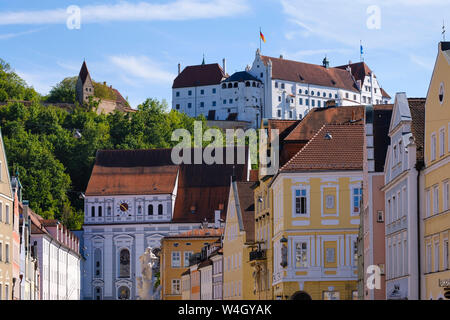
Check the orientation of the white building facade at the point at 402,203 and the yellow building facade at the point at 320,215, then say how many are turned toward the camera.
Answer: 1

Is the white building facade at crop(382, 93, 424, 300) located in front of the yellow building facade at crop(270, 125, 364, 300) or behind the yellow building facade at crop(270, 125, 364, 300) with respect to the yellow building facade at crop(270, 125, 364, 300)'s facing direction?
in front

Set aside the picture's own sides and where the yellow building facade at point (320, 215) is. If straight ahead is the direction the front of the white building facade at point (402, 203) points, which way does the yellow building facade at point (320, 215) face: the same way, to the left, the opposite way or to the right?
to the left

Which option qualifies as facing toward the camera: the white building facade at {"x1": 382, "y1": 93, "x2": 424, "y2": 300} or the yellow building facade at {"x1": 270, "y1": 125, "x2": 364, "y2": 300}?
the yellow building facade

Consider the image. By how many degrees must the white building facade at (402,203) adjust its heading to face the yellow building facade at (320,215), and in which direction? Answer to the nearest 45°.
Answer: approximately 90° to its right

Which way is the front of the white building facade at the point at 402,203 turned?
to the viewer's left

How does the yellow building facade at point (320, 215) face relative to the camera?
toward the camera
